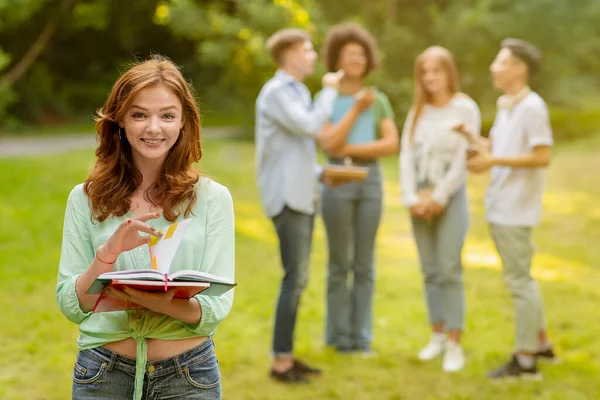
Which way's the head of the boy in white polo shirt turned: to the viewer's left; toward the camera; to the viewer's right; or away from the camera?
to the viewer's left

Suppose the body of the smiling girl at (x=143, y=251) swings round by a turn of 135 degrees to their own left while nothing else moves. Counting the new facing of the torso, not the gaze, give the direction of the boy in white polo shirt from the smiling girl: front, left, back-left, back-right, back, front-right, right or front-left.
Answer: front

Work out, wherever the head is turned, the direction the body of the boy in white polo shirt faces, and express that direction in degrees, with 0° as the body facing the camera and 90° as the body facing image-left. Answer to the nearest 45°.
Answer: approximately 90°

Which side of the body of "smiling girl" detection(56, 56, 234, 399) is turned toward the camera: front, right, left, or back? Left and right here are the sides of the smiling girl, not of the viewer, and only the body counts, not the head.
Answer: front
